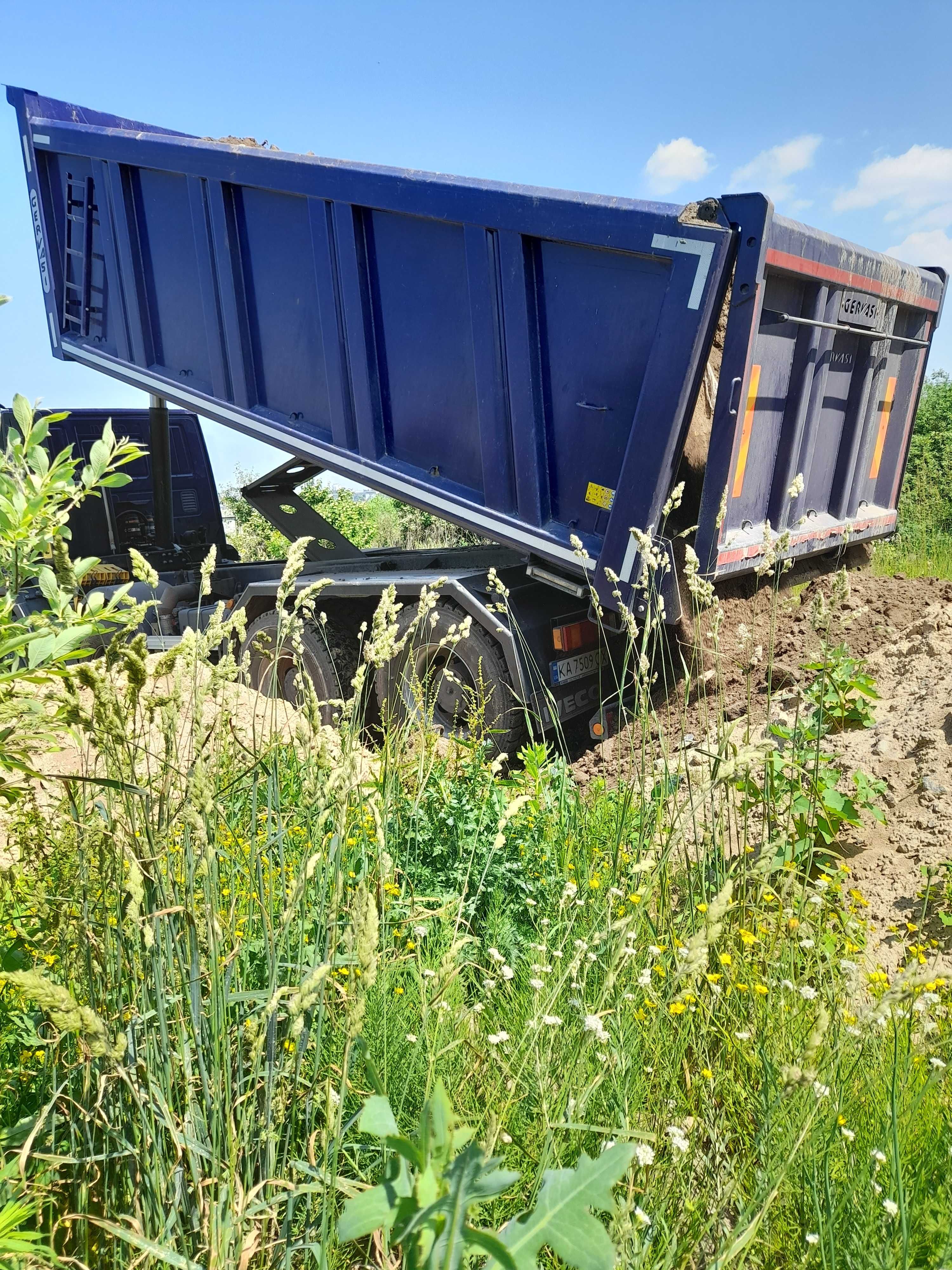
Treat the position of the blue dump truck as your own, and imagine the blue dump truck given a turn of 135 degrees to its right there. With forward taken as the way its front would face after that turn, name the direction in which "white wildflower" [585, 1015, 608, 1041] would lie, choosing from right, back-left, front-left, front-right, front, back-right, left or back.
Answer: right

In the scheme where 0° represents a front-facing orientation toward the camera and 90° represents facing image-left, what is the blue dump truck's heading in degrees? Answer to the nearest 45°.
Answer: approximately 135°

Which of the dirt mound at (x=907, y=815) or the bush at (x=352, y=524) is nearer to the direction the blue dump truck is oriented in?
the bush

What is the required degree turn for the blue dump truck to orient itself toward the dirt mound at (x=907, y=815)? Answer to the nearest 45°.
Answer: approximately 180°

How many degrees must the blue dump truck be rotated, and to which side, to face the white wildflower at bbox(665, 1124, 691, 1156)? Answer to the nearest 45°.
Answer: approximately 135° to its left

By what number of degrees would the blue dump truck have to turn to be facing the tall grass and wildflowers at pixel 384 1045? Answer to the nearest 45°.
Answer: approximately 135° to its left

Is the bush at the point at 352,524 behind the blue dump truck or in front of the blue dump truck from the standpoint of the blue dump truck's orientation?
in front
